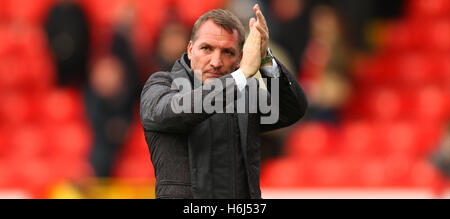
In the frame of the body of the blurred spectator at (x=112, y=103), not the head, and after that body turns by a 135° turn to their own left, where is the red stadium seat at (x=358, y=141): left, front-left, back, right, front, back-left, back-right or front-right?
front-right

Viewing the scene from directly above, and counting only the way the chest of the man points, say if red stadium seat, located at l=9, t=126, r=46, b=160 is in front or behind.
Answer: behind

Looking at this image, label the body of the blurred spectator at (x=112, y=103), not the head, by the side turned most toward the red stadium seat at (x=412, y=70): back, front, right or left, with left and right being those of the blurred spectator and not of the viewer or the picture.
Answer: left

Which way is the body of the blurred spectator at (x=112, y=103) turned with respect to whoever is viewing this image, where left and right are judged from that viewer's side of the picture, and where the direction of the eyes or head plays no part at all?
facing the viewer

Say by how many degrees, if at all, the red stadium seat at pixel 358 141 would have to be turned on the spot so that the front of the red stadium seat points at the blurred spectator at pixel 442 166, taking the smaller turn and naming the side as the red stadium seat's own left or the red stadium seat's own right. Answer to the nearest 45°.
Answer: approximately 45° to the red stadium seat's own left

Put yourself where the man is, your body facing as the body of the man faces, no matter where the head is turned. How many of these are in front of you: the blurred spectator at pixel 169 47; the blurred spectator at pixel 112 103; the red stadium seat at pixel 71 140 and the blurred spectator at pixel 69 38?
0

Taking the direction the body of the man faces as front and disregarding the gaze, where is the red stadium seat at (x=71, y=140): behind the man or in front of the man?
behind

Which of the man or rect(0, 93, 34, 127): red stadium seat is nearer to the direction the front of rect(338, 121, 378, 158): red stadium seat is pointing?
the man

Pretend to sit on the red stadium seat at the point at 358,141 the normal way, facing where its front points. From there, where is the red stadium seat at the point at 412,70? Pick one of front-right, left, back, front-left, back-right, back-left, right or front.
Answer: back-left

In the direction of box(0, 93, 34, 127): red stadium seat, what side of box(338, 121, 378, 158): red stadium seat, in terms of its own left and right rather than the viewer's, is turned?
right

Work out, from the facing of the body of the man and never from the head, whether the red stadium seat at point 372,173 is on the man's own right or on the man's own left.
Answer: on the man's own left

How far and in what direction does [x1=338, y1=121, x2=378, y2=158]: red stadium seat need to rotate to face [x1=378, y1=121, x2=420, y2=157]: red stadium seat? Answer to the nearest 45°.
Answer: approximately 90° to its left

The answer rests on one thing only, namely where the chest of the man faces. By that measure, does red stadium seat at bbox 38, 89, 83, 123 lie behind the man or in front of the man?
behind

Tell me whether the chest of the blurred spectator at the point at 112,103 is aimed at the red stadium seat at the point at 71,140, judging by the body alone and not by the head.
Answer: no
